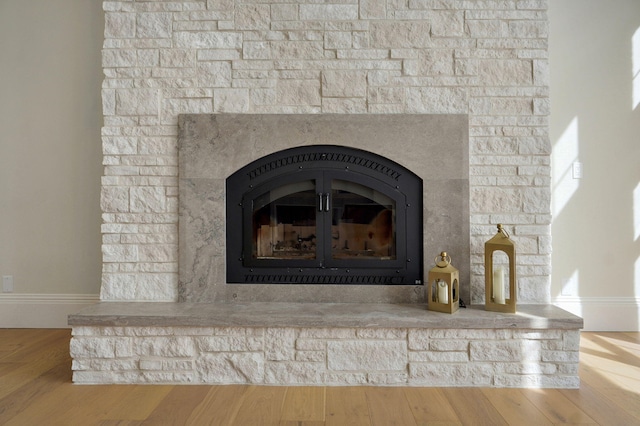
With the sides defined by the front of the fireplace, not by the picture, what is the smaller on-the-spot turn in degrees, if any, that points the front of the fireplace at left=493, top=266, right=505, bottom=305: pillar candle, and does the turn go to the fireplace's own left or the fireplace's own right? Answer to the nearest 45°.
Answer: approximately 90° to the fireplace's own left

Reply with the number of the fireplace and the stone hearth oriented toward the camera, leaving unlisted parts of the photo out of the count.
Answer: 2

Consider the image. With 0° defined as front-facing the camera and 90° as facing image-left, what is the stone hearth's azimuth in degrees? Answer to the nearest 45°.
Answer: approximately 0°
